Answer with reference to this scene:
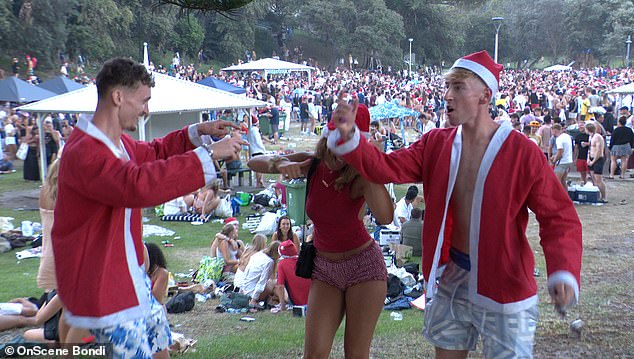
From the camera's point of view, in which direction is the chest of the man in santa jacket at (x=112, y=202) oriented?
to the viewer's right

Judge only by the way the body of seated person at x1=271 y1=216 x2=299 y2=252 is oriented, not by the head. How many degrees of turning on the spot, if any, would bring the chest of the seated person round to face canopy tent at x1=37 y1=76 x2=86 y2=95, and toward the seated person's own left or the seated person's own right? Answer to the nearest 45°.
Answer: approximately 135° to the seated person's own right

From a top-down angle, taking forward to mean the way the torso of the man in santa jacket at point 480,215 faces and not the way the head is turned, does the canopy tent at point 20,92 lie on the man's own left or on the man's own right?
on the man's own right

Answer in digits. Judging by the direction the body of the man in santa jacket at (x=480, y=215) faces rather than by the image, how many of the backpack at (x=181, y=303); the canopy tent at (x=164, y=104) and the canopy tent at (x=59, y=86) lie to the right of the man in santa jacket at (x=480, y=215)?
3

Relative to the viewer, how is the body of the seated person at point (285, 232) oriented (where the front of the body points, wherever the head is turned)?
toward the camera

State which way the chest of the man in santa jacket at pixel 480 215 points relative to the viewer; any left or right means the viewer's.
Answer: facing the viewer and to the left of the viewer

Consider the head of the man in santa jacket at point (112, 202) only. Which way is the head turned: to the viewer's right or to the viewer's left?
to the viewer's right

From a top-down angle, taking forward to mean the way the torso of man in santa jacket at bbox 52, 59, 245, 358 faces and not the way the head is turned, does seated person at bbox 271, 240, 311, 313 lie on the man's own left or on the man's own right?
on the man's own left

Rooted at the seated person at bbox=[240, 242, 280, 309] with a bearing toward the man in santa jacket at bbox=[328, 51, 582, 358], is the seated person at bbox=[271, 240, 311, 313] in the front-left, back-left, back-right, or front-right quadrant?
front-left

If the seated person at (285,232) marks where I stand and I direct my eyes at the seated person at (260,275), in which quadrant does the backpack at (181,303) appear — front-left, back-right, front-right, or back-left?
front-right
